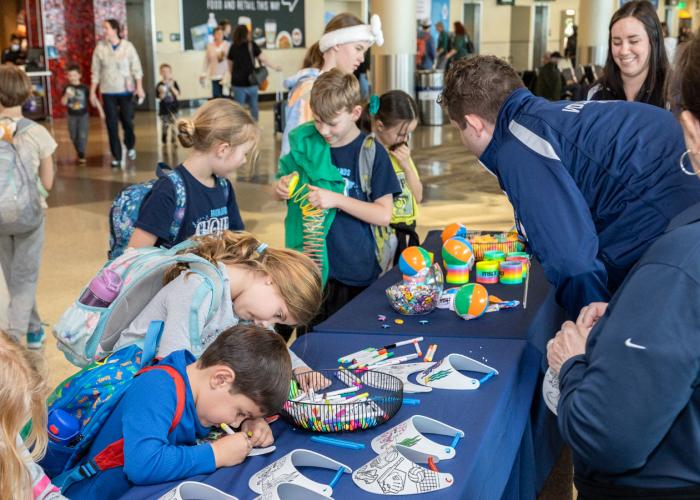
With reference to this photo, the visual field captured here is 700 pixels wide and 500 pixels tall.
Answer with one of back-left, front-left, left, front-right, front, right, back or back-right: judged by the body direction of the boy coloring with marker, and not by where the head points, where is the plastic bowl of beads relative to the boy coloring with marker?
front-left

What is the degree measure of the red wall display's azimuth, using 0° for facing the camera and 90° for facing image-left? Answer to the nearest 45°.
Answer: approximately 0°

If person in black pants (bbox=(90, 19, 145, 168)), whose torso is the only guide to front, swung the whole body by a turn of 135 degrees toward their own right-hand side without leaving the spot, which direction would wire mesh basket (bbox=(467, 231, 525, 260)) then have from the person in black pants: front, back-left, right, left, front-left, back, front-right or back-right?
back-left

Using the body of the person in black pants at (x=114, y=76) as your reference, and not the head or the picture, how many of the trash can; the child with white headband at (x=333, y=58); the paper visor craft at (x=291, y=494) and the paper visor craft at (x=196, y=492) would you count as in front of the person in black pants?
3

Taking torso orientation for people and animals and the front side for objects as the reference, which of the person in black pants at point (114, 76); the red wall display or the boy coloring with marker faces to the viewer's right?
the boy coloring with marker

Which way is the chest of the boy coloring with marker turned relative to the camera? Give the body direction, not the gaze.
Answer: to the viewer's right

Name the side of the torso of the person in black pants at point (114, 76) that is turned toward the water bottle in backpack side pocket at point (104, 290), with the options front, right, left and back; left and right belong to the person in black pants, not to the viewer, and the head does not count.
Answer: front

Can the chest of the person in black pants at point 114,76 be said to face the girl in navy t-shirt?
yes

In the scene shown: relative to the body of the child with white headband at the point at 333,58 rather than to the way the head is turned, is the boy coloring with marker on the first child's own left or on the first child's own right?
on the first child's own right

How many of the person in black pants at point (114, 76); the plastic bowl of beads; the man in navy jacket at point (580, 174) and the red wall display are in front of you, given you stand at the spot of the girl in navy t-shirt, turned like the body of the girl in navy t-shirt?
2

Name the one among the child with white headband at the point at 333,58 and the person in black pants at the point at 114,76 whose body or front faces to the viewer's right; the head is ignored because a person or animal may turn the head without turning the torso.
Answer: the child with white headband

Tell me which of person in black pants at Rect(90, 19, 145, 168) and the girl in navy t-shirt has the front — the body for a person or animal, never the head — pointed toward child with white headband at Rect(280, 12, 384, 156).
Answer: the person in black pants

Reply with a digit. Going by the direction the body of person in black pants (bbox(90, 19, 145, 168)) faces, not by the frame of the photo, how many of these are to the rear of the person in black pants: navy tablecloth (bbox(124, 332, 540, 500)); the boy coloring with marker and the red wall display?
1

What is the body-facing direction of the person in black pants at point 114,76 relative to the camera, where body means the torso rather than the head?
toward the camera

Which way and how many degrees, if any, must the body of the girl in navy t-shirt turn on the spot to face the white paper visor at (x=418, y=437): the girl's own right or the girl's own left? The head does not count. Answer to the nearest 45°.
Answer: approximately 45° to the girl's own right

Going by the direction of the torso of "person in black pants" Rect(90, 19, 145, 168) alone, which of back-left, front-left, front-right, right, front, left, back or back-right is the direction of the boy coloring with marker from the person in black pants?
front

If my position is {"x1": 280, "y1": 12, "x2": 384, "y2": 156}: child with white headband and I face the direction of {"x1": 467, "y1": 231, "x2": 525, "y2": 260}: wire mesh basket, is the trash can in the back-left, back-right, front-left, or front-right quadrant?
back-left

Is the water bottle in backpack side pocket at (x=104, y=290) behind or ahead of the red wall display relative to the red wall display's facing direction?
ahead
